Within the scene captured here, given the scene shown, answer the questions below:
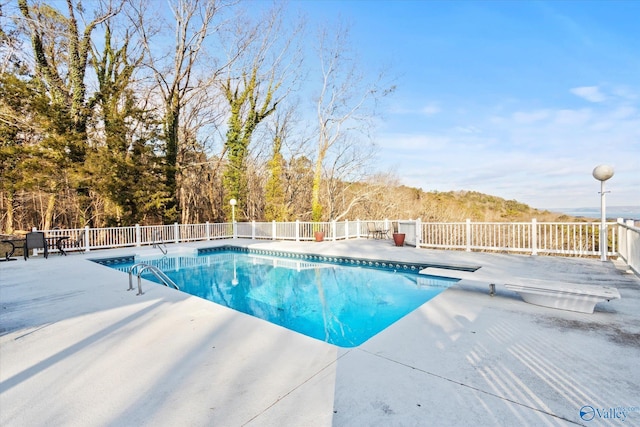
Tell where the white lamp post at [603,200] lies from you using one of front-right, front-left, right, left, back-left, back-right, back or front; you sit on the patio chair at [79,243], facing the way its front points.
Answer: back-left

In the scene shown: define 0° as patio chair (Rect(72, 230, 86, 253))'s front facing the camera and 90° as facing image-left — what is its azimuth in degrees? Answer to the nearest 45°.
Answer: approximately 90°
